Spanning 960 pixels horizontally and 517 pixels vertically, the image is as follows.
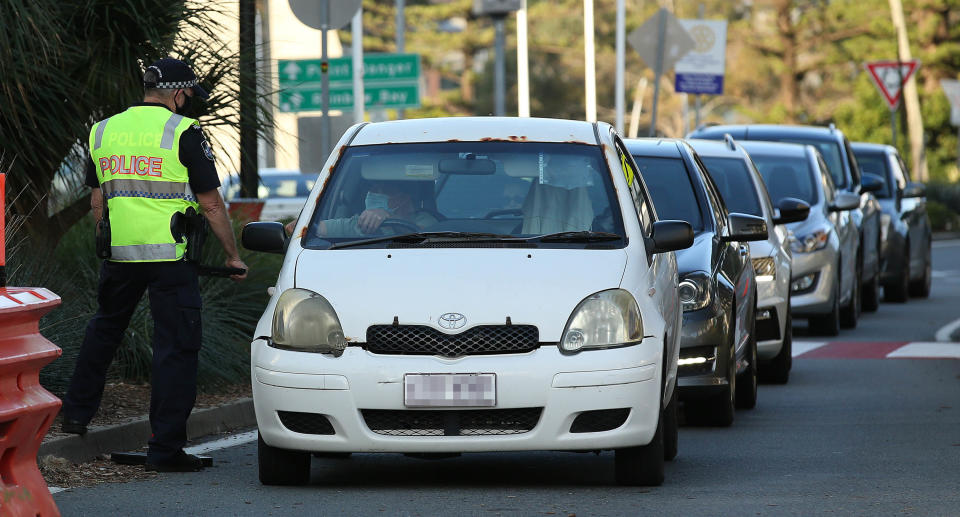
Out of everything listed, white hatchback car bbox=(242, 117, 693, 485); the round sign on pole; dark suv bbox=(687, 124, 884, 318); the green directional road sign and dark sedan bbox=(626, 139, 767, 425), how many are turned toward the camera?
4

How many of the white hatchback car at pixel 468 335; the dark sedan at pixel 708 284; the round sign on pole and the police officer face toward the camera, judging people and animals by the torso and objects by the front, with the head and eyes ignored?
2

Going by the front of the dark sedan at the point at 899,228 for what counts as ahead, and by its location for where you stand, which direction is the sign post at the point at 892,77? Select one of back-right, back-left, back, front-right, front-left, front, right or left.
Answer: back

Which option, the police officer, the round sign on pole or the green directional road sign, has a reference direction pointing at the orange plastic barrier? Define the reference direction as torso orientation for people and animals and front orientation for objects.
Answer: the green directional road sign

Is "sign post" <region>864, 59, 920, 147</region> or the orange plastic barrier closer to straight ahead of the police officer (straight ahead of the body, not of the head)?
the sign post

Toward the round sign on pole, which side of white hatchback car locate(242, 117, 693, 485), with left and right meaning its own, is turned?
back

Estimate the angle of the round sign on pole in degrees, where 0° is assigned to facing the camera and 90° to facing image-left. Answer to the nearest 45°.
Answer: approximately 180°

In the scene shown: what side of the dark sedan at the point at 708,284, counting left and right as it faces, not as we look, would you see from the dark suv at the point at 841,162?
back

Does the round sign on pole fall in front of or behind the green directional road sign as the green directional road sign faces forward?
in front

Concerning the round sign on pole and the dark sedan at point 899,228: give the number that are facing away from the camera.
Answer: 1
